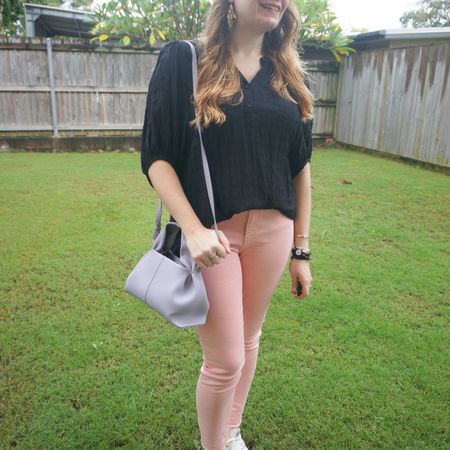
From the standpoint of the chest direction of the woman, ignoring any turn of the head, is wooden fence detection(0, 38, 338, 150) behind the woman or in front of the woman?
behind

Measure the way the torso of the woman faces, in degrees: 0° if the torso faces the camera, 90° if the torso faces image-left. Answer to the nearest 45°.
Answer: approximately 315°

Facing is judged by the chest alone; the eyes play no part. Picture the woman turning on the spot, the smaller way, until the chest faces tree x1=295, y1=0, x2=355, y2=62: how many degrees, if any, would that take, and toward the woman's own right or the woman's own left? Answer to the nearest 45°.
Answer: approximately 135° to the woman's own left

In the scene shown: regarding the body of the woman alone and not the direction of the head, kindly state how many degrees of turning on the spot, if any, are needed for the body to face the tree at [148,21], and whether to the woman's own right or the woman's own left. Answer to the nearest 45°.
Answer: approximately 135° to the woman's own left
